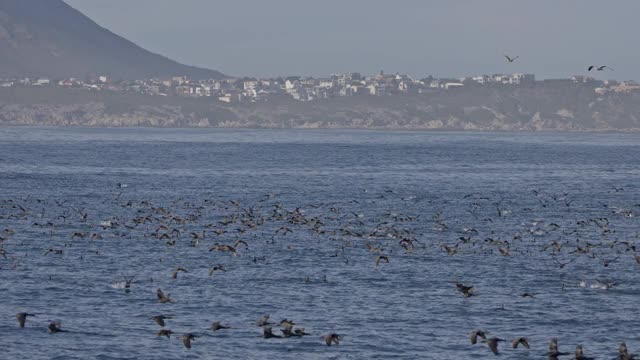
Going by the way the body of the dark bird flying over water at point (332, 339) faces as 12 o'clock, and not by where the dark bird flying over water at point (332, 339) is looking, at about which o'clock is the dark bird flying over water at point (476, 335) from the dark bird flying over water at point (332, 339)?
the dark bird flying over water at point (476, 335) is roughly at 12 o'clock from the dark bird flying over water at point (332, 339).

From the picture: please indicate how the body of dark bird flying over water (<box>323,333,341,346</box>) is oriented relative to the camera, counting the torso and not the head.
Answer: to the viewer's right

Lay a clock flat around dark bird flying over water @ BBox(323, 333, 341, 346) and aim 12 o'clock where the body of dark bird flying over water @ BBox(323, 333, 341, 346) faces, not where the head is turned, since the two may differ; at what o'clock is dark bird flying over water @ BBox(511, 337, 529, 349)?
dark bird flying over water @ BBox(511, 337, 529, 349) is roughly at 12 o'clock from dark bird flying over water @ BBox(323, 333, 341, 346).

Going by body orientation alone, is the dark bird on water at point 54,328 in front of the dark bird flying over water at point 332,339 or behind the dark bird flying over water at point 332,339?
behind

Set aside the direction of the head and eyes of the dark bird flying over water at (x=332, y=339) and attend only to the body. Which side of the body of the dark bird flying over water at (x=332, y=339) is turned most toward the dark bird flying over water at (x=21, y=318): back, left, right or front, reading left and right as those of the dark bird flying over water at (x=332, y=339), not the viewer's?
back
